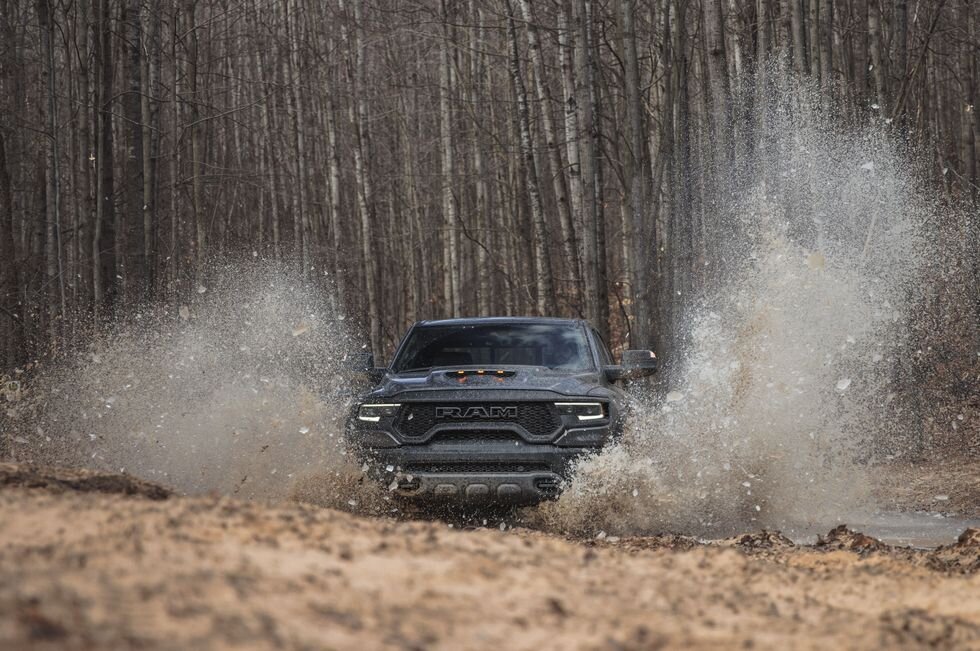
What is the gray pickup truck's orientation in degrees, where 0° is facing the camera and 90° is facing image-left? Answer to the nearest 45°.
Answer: approximately 0°

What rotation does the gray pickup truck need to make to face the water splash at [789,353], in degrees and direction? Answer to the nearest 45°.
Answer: approximately 135° to its left

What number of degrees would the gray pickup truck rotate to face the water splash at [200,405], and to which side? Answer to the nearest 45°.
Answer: approximately 135° to its right
